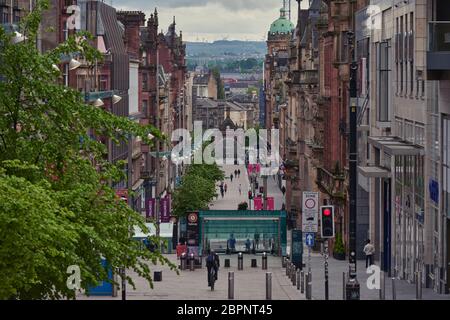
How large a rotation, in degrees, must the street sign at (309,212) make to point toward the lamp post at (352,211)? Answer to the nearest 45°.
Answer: approximately 90° to its left

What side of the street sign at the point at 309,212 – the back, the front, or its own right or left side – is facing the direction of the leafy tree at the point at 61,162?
front

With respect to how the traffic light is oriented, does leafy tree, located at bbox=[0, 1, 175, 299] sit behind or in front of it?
in front

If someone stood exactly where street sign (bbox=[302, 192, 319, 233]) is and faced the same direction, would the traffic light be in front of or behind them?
in front

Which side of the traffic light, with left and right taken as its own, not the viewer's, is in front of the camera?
front

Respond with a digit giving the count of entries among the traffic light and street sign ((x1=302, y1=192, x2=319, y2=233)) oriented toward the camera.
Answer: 2

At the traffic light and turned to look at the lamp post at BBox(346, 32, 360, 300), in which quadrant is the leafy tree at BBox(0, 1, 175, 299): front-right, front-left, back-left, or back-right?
front-right

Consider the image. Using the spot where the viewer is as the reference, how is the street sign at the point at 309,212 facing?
facing the viewer
